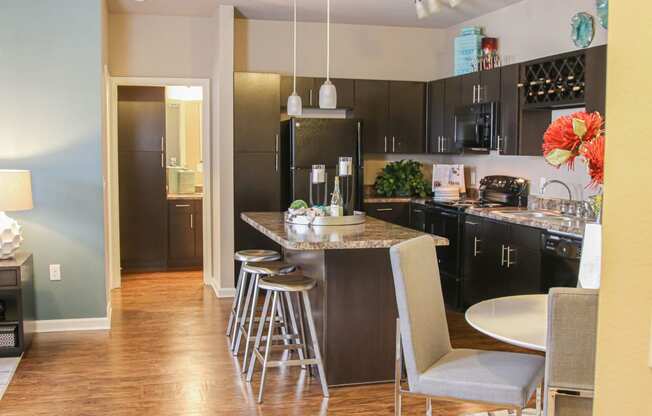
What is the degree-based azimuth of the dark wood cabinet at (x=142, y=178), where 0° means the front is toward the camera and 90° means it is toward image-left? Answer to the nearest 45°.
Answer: approximately 0°

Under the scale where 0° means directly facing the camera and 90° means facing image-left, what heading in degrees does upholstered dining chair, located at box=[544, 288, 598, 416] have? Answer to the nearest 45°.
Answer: approximately 180°

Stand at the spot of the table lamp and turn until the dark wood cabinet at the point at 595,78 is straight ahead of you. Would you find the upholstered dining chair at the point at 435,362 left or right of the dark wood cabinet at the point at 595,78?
right

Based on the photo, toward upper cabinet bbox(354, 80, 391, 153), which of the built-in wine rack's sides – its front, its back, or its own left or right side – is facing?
right

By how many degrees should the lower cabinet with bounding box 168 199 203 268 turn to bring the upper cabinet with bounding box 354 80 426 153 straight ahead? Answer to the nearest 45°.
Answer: approximately 45° to its left

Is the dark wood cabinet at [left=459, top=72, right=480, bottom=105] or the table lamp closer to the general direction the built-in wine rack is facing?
the table lamp

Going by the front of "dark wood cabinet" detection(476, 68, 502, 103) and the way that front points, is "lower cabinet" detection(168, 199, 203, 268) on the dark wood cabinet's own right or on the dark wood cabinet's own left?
on the dark wood cabinet's own right

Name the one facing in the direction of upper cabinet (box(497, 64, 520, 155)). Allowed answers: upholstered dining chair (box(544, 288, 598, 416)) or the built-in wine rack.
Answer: the upholstered dining chair

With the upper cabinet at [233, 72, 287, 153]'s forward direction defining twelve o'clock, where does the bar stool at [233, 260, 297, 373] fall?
The bar stool is roughly at 12 o'clock from the upper cabinet.

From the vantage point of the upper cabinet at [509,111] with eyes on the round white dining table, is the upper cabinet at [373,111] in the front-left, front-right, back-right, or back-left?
back-right
